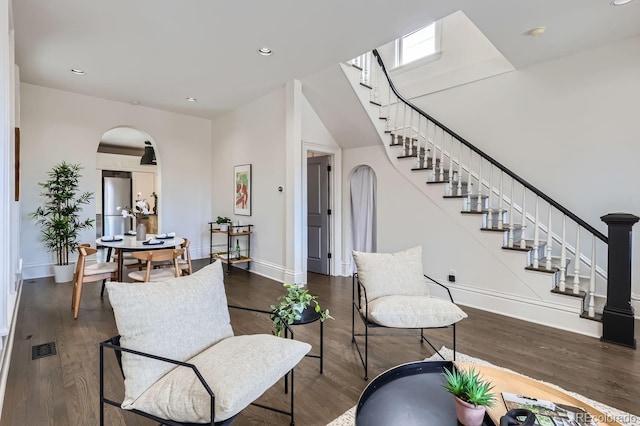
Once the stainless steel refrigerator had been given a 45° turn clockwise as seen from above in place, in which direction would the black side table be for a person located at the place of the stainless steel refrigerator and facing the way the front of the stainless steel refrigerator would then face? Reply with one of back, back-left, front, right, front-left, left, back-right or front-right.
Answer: front-left

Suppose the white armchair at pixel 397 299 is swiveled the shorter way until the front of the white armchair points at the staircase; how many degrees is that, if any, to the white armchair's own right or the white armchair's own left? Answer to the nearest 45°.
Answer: approximately 90° to the white armchair's own left

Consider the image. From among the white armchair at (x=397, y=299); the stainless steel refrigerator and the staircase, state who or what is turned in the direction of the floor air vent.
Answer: the stainless steel refrigerator

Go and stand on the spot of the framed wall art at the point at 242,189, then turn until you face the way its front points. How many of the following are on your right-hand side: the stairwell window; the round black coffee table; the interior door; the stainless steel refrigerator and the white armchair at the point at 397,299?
1

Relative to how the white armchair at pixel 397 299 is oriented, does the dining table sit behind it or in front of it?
behind

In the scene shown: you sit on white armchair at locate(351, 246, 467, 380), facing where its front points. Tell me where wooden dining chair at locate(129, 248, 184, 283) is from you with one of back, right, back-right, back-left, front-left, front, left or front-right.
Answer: back-right

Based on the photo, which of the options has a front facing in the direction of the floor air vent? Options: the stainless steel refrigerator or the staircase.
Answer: the stainless steel refrigerator

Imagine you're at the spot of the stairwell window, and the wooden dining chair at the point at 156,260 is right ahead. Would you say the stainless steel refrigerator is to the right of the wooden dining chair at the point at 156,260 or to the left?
right

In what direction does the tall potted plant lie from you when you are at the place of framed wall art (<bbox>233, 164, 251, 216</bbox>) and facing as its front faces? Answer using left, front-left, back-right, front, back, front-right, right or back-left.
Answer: front-right

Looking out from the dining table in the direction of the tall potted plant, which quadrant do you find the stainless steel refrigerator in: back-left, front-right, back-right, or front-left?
front-right

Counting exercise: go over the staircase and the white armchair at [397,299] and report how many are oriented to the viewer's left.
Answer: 0

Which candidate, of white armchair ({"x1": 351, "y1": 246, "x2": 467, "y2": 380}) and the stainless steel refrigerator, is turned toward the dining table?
the stainless steel refrigerator

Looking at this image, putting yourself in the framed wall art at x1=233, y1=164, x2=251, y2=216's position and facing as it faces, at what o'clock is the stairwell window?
The stairwell window is roughly at 8 o'clock from the framed wall art.

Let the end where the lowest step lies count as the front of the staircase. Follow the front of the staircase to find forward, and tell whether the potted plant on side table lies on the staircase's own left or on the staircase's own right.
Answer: on the staircase's own right

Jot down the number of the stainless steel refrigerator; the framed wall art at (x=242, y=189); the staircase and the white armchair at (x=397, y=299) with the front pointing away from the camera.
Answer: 0

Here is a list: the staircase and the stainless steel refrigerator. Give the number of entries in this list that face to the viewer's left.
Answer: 0

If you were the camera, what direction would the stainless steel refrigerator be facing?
facing the viewer

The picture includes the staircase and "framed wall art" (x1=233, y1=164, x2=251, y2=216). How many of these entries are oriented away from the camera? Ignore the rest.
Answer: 0

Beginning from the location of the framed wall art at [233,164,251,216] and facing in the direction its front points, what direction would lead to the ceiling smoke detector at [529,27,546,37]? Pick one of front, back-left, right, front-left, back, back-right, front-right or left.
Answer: left

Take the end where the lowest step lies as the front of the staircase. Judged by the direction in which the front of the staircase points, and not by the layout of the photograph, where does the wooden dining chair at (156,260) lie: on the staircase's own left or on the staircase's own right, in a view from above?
on the staircase's own right
